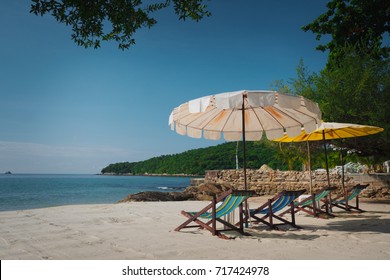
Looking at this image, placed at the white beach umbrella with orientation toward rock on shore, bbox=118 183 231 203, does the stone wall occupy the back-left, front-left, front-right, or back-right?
front-right

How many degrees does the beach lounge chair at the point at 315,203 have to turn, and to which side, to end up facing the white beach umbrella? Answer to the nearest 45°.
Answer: approximately 45° to its left

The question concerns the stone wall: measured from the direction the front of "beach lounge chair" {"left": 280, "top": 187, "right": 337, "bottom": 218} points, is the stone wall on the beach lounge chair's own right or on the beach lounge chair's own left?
on the beach lounge chair's own right

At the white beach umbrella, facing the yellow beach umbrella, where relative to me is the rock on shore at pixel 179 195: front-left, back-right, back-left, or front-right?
front-left

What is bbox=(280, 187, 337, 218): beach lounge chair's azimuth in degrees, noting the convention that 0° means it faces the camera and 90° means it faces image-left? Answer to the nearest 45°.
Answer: approximately 90°

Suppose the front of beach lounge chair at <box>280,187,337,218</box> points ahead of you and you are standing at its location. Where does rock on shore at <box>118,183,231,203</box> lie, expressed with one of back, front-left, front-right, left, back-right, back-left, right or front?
front-right

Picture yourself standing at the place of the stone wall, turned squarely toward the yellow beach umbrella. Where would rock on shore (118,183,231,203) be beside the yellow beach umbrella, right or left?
right
